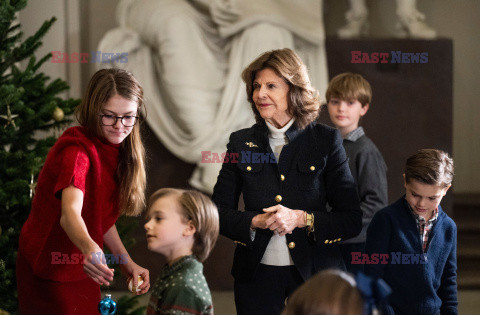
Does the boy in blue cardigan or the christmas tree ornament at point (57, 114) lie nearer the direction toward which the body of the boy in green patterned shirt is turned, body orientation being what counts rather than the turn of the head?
the christmas tree ornament

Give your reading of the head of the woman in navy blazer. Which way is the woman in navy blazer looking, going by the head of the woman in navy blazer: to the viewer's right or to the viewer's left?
to the viewer's left

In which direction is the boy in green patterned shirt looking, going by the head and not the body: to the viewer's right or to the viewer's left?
to the viewer's left

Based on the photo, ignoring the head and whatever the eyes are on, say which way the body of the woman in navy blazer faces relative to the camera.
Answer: toward the camera

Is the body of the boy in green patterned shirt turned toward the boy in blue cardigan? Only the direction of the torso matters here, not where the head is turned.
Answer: no

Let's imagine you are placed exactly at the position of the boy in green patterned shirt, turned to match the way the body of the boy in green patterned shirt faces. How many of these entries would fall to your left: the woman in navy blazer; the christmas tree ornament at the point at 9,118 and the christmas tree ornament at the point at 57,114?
0

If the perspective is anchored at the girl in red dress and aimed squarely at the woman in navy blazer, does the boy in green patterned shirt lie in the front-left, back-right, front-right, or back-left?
front-right

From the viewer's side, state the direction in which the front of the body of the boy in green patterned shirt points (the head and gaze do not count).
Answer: to the viewer's left

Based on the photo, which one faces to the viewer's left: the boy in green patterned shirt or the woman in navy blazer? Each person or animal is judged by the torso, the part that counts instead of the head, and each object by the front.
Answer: the boy in green patterned shirt

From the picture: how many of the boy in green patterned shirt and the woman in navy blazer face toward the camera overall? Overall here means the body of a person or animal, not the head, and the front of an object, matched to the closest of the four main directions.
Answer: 1

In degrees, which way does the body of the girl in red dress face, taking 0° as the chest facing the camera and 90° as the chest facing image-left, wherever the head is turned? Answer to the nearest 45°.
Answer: approximately 315°

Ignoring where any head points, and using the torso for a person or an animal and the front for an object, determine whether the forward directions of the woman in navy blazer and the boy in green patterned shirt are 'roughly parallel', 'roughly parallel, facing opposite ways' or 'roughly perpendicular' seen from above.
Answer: roughly perpendicular

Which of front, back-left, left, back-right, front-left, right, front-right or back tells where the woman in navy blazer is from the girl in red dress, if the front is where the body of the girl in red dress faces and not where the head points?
front-left

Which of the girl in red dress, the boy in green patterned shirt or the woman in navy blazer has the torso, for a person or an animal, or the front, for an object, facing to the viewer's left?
the boy in green patterned shirt

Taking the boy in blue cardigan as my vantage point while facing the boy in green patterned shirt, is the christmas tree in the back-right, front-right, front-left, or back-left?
front-right

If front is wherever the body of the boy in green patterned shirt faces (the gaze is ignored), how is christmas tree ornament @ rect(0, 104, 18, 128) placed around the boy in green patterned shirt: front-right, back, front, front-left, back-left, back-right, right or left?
front-right

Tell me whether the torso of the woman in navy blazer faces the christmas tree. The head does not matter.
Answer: no
